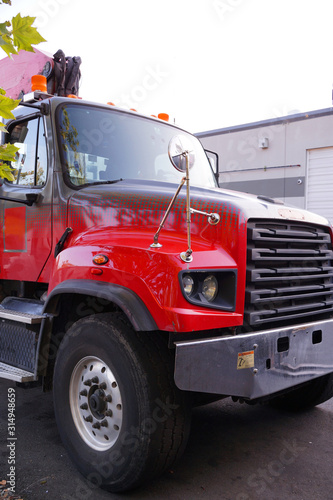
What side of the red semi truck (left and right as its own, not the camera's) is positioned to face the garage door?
left

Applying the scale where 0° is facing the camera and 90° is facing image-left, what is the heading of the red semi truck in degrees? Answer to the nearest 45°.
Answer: approximately 315°
